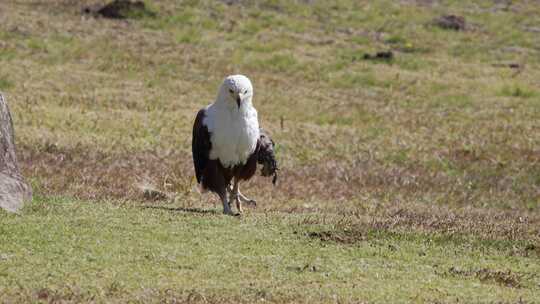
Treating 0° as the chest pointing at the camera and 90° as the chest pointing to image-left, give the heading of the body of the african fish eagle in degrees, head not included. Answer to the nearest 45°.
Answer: approximately 0°
